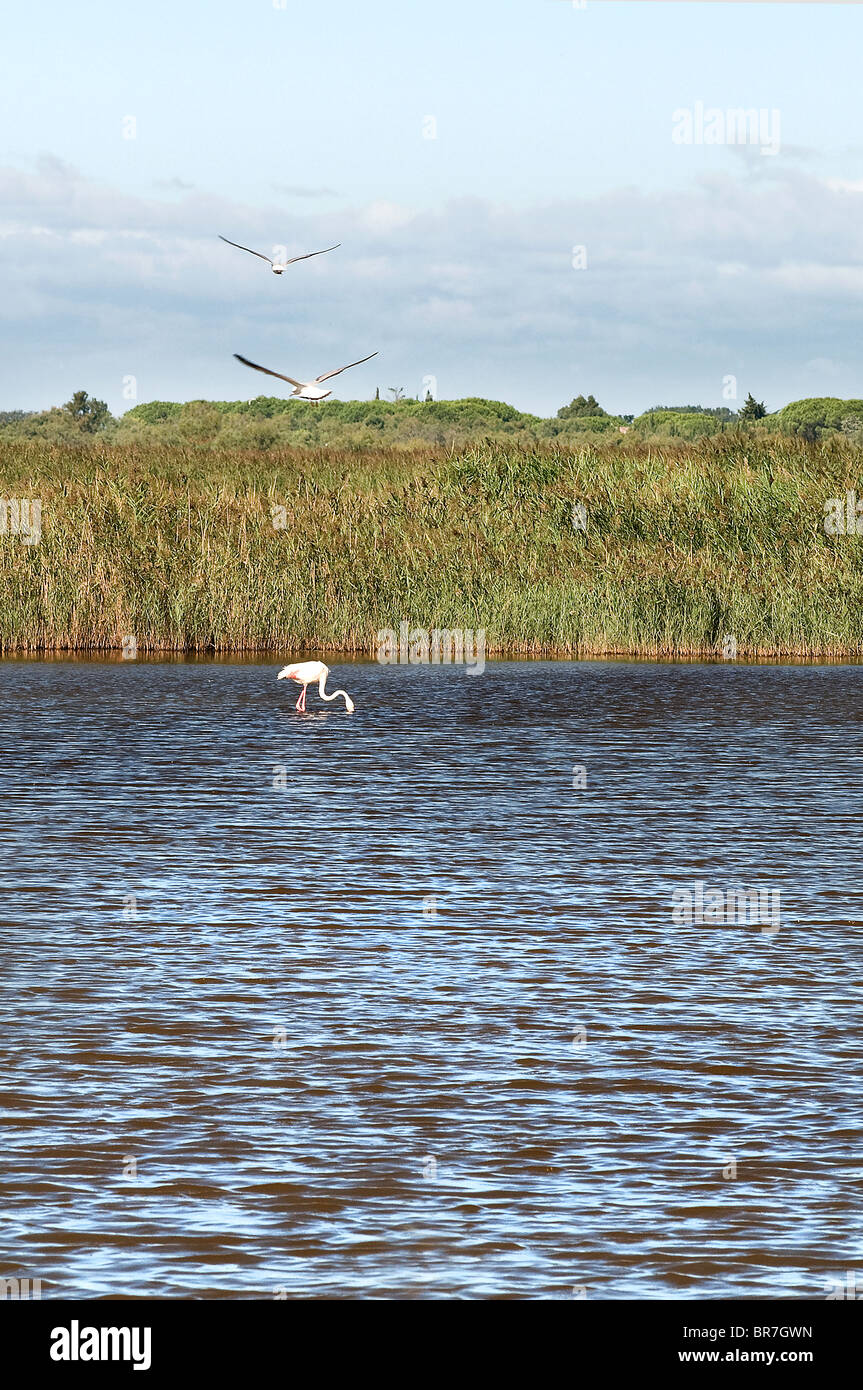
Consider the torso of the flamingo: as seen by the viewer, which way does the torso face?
to the viewer's right
